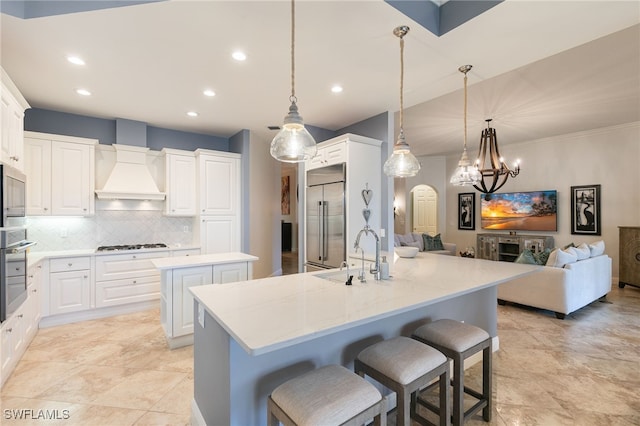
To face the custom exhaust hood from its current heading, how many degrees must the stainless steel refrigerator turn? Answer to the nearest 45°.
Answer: approximately 45° to its right

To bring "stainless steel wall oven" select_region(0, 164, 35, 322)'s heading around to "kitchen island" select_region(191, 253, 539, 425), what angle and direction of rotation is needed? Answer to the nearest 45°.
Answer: approximately 45° to its right

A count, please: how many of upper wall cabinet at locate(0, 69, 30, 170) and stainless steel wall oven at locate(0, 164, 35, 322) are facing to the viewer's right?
2

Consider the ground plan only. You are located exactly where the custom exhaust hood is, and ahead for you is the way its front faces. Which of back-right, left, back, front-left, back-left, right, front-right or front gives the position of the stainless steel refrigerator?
front-left

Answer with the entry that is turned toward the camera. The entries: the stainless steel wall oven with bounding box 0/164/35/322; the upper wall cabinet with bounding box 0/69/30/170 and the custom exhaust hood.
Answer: the custom exhaust hood

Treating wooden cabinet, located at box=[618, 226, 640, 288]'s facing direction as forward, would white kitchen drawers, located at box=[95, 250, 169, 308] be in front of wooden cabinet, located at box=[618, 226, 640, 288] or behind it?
in front

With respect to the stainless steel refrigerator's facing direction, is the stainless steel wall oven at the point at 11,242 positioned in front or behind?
in front

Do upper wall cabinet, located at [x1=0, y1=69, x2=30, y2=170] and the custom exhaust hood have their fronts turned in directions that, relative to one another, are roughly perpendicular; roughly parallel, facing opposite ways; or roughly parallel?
roughly perpendicular

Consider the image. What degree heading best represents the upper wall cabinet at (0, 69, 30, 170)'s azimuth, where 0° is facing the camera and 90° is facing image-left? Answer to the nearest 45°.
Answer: approximately 270°

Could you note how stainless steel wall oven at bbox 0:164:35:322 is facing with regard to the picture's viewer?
facing to the right of the viewer

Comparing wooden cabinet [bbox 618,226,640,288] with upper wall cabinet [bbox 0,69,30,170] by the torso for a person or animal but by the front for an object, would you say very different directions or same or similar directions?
very different directions

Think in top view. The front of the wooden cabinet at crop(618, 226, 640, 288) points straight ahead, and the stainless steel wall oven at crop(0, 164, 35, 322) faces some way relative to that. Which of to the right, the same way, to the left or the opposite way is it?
the opposite way

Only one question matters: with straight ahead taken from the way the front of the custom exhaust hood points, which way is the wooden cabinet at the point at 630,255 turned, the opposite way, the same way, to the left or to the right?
to the right

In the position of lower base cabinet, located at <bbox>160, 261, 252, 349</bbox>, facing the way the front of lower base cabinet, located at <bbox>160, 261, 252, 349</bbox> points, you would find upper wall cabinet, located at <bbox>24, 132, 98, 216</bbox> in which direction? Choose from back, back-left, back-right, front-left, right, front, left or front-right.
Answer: back-right
